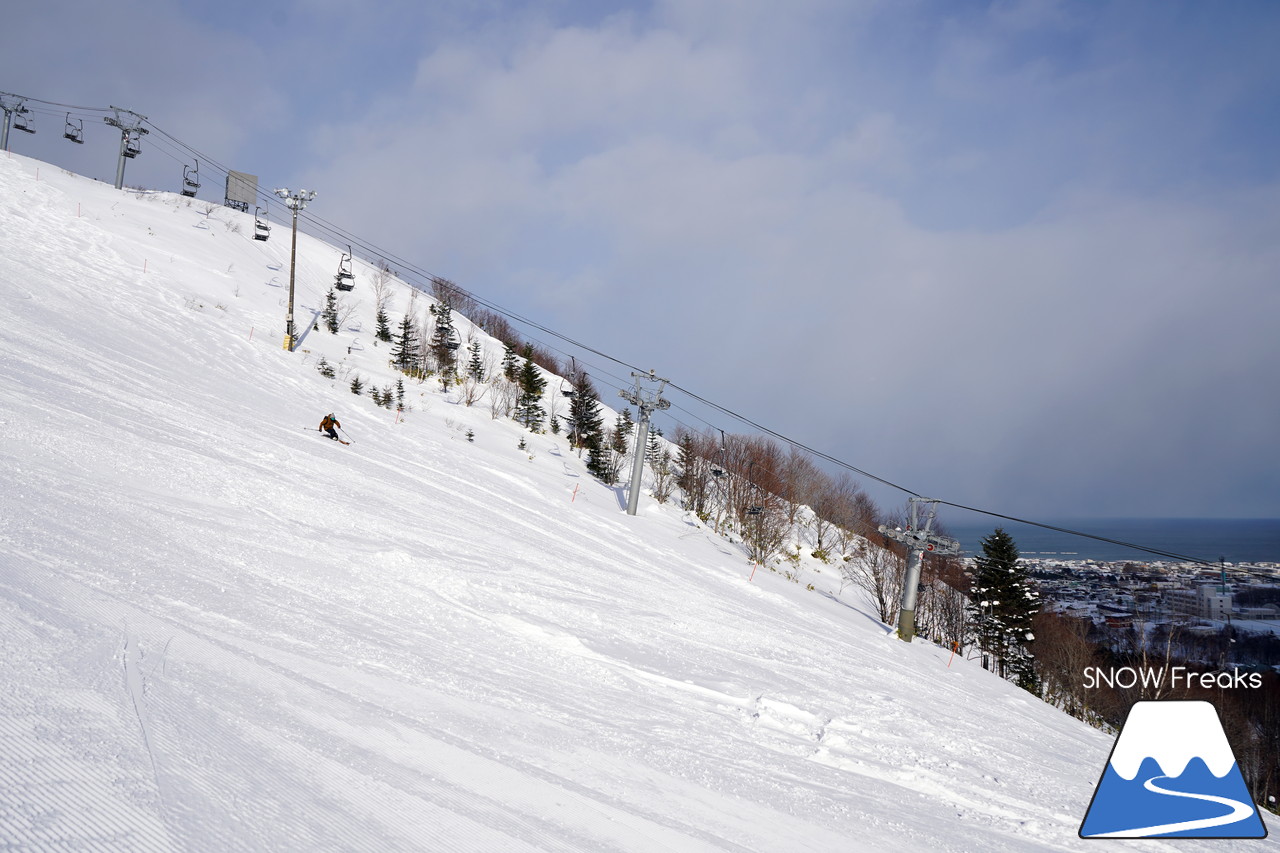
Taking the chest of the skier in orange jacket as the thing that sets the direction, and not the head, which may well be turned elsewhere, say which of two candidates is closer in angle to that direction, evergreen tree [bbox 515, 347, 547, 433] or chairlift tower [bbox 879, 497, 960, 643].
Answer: the chairlift tower

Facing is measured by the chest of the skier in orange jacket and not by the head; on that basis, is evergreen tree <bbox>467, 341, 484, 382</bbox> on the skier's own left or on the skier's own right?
on the skier's own left

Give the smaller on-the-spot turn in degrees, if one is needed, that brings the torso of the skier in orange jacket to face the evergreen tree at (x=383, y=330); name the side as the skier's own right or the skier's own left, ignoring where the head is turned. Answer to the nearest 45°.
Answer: approximately 135° to the skier's own left

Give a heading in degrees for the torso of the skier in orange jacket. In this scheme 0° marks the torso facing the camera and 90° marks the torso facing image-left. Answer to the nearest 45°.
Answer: approximately 315°

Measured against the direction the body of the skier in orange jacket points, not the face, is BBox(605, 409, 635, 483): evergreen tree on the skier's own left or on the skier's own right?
on the skier's own left

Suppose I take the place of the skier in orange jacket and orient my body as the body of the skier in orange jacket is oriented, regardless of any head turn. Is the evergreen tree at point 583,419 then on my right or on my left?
on my left

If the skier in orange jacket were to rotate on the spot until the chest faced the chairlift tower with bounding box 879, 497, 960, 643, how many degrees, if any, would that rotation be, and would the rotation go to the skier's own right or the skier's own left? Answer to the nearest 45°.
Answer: approximately 45° to the skier's own left

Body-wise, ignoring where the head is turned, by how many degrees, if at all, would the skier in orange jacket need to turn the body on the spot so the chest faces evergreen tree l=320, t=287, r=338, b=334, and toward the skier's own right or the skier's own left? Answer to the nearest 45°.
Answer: approximately 135° to the skier's own left
